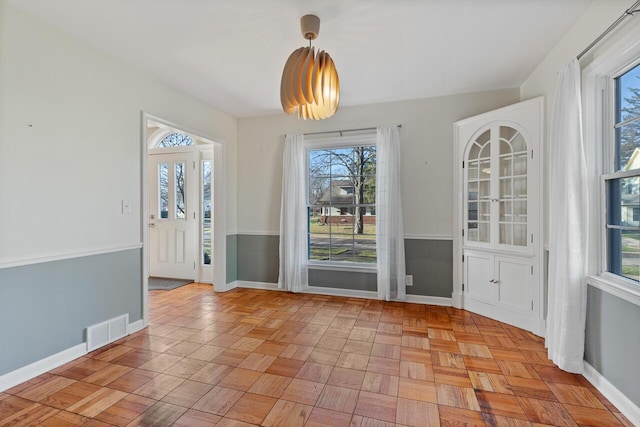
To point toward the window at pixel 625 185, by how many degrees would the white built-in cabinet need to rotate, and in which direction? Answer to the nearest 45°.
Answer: approximately 90° to its left

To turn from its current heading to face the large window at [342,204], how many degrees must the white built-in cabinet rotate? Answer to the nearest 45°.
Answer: approximately 45° to its right

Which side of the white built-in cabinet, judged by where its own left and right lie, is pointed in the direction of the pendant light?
front

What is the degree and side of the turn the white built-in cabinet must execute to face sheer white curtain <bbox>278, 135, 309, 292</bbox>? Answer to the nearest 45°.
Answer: approximately 45° to its right

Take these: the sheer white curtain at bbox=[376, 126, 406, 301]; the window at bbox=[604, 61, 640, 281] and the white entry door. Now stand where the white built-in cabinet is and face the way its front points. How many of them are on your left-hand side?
1

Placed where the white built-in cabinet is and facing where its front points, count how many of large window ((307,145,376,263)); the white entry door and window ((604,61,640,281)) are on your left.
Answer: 1

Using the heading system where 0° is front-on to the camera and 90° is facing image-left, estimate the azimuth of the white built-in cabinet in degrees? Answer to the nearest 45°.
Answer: approximately 45°

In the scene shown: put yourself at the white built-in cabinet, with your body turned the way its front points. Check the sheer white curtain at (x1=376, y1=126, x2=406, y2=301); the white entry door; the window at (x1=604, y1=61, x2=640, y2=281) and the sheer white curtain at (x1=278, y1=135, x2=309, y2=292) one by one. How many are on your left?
1

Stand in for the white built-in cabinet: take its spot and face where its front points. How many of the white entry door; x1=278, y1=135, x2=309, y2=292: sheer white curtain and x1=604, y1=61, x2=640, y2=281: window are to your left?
1

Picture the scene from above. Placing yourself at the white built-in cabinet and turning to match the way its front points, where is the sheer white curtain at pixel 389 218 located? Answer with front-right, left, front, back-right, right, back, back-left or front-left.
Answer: front-right

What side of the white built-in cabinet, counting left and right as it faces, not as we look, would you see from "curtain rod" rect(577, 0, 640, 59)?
left

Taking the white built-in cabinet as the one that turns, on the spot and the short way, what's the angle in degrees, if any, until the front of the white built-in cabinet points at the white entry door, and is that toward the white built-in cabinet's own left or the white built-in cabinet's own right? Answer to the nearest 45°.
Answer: approximately 45° to the white built-in cabinet's own right
